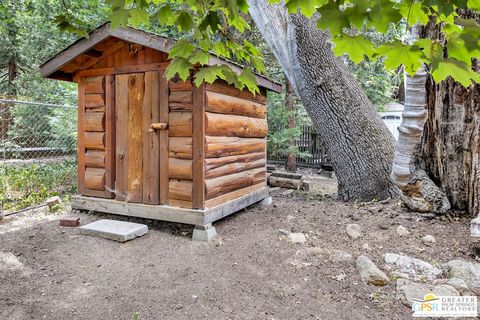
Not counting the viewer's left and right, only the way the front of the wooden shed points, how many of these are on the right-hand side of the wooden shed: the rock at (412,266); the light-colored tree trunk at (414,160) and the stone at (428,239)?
0

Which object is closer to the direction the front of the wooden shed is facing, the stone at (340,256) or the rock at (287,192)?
the stone

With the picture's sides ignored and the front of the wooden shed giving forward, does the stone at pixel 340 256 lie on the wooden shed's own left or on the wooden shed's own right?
on the wooden shed's own left

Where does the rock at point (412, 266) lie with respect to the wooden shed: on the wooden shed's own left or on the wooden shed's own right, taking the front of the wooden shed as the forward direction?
on the wooden shed's own left

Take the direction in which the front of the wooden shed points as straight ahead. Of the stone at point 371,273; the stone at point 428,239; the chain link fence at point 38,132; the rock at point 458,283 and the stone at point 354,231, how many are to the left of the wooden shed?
4

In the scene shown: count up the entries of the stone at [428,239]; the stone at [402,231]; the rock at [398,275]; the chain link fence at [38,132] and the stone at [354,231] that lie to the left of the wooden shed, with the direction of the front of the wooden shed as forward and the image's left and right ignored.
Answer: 4

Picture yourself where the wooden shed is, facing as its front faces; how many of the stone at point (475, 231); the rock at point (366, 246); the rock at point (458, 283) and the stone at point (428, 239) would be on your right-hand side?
0

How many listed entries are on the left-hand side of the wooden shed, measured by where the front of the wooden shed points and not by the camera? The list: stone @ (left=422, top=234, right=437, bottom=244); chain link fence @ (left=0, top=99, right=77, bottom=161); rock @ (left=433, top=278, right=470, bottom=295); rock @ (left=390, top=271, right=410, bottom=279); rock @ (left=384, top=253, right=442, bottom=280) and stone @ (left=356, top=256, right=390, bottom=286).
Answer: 5

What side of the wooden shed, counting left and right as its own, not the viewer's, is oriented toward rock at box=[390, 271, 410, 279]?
left

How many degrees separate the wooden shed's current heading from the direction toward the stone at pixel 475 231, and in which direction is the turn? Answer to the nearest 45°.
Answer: approximately 90° to its left

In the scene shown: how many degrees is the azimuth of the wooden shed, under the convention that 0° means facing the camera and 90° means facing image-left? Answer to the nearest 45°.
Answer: approximately 45°

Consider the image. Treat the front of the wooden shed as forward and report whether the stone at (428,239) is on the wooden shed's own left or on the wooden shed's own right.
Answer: on the wooden shed's own left

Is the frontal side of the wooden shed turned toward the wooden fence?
no

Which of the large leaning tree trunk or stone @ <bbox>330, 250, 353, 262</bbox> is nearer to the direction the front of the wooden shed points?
the stone

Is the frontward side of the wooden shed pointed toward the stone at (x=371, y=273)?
no

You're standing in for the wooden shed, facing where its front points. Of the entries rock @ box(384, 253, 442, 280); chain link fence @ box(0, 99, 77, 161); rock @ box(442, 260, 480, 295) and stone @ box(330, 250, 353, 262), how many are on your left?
3

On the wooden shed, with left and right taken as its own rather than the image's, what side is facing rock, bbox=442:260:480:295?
left

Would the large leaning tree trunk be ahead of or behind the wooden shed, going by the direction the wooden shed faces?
behind

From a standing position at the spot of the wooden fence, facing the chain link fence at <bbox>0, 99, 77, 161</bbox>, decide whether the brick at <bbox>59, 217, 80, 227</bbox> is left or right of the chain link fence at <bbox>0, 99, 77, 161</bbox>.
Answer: left

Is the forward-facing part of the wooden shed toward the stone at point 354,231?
no
